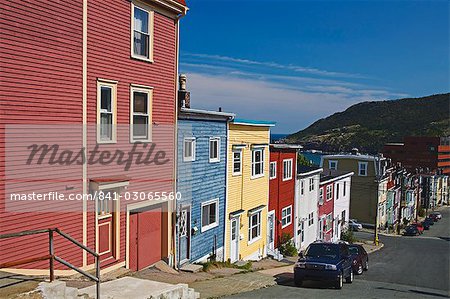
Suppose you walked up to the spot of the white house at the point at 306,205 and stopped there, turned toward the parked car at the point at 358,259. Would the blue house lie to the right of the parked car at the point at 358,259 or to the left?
right

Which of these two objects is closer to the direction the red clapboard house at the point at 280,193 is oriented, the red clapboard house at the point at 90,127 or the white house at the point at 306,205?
the red clapboard house

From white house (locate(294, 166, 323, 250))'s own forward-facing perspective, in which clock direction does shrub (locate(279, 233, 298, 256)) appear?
The shrub is roughly at 2 o'clock from the white house.

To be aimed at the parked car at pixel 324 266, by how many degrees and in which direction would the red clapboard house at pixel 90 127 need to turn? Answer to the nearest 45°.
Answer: approximately 45° to its left

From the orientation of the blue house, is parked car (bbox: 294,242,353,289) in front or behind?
in front

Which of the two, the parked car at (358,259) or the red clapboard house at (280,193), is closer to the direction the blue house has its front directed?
the parked car

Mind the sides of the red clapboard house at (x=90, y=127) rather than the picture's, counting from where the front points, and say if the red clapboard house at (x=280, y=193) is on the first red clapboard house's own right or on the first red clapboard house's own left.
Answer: on the first red clapboard house's own left

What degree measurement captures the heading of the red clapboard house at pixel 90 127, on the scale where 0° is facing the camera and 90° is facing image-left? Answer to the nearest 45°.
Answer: approximately 315°

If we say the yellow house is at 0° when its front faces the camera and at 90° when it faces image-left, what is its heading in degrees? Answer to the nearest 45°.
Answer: approximately 315°

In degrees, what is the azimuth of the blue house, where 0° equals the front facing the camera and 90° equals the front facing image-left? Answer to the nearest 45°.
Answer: approximately 315°

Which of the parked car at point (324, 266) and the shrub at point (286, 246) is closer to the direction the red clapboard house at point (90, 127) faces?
the parked car

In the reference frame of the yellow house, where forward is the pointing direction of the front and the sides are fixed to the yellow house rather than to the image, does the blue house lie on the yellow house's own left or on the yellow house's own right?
on the yellow house's own right
